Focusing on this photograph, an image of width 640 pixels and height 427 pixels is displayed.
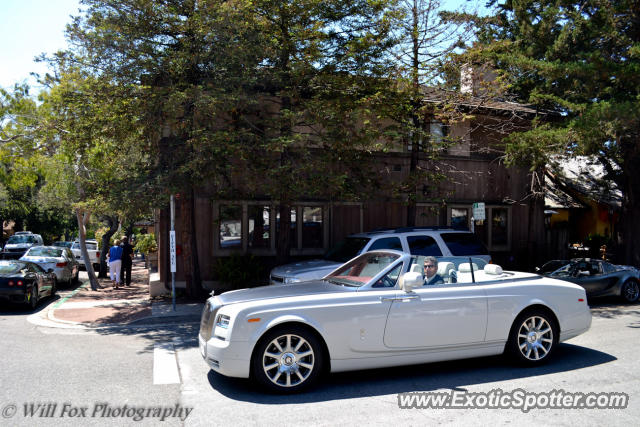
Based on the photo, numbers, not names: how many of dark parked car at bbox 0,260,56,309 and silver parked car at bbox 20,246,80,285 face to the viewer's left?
0

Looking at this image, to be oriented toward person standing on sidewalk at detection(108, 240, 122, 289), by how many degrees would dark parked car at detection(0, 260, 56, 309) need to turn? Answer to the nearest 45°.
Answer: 0° — it already faces them

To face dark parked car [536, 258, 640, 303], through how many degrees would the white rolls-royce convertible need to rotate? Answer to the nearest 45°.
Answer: approximately 180°

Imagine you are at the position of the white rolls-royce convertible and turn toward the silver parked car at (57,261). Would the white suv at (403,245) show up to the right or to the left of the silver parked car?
right

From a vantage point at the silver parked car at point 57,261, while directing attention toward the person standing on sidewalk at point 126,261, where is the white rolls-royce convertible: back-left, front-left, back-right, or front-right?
front-right

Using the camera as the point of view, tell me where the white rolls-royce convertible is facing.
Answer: facing the viewer and to the left of the viewer
